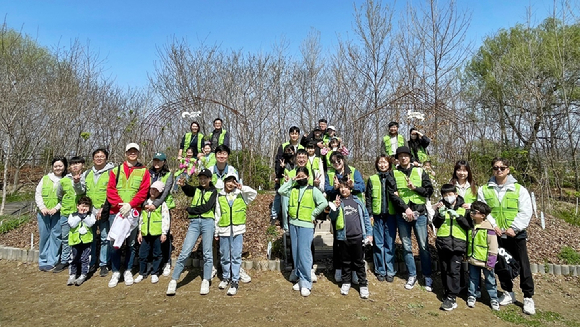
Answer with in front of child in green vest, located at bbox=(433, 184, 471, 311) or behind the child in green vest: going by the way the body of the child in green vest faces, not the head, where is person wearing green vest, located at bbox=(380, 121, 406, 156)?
behind

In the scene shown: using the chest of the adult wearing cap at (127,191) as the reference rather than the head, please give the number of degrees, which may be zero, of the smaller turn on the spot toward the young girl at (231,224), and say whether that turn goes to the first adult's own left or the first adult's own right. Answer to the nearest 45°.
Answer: approximately 45° to the first adult's own left

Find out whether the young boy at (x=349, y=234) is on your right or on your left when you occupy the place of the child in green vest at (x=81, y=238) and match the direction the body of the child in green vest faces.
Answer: on your left

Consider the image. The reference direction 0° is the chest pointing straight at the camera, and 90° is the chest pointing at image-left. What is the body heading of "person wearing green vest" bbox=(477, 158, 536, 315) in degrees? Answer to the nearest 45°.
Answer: approximately 0°

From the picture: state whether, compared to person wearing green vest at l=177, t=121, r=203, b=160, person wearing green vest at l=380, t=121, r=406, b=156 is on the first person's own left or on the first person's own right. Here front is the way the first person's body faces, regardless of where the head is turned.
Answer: on the first person's own left

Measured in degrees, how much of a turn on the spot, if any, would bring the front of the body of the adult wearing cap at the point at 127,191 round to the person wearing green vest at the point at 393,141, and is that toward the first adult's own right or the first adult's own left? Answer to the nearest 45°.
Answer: approximately 90° to the first adult's own left

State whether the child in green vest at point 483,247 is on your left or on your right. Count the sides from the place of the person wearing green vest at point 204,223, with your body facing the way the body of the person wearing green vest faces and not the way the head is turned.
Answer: on your left
